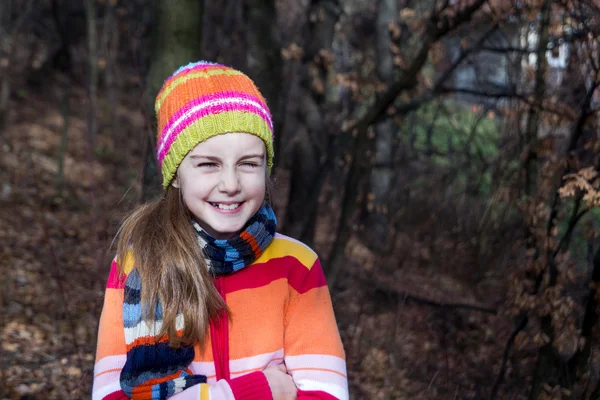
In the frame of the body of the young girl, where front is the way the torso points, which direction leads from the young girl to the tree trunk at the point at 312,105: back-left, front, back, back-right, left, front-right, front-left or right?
back

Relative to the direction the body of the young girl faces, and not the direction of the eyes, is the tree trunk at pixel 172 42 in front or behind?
behind

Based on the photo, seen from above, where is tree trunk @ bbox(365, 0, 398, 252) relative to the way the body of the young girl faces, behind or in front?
behind

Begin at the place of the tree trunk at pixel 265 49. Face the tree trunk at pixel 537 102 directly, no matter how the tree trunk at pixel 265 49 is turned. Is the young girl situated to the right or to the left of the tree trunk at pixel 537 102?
right

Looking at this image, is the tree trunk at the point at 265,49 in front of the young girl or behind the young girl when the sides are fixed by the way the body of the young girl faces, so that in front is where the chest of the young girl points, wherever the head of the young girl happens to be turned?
behind

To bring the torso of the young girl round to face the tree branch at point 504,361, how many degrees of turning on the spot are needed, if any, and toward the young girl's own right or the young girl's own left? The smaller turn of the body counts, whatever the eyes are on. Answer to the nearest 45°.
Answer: approximately 135° to the young girl's own left

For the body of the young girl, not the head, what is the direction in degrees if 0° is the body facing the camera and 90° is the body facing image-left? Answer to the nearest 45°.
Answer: approximately 0°
